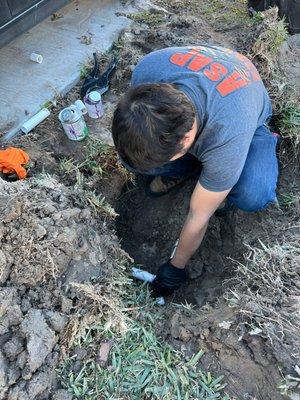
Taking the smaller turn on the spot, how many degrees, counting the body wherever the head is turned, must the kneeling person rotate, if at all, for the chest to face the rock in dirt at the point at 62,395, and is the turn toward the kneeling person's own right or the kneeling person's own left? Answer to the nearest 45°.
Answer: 0° — they already face it

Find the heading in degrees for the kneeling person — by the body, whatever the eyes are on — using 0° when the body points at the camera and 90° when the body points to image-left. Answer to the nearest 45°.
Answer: approximately 45°

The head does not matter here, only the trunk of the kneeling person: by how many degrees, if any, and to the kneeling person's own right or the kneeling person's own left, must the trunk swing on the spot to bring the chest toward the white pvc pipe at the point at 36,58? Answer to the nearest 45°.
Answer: approximately 90° to the kneeling person's own right

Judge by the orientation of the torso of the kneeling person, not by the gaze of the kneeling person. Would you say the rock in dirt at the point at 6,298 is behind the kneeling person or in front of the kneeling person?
in front

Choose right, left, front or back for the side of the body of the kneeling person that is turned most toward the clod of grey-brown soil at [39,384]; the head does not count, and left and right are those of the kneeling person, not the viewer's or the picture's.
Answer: front

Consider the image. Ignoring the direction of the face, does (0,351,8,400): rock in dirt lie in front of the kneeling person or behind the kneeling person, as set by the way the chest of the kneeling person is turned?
in front

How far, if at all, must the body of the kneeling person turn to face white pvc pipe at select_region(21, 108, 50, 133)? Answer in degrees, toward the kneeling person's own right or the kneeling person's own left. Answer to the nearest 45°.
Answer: approximately 90° to the kneeling person's own right

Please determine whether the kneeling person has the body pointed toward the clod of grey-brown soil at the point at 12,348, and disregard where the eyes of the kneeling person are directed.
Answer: yes

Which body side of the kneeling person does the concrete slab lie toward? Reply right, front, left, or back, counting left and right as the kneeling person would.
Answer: right
